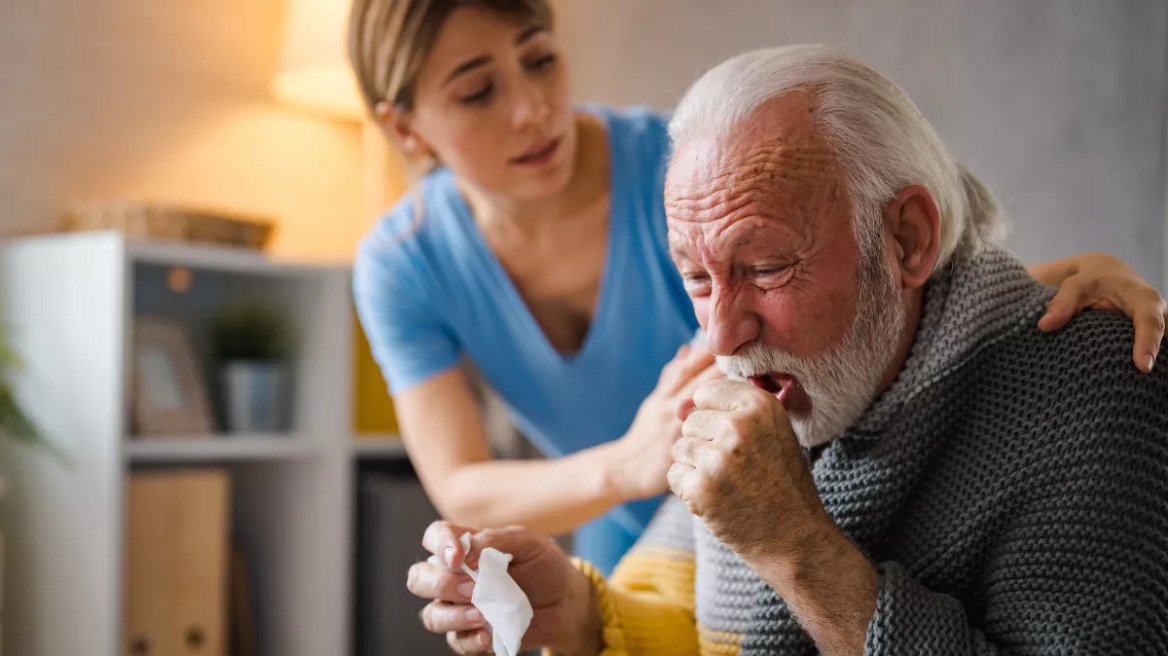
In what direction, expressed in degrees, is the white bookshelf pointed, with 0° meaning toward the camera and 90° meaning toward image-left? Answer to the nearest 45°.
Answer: approximately 315°

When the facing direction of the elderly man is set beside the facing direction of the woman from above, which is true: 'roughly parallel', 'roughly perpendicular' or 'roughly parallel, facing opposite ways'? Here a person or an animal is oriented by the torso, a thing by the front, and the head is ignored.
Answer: roughly perpendicular

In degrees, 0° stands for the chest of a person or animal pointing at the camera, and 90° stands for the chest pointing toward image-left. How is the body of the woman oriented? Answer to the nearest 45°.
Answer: approximately 315°

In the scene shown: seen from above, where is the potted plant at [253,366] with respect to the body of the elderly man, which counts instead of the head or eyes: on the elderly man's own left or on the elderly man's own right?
on the elderly man's own right

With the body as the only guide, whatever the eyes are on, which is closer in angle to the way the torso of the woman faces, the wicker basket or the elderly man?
the elderly man

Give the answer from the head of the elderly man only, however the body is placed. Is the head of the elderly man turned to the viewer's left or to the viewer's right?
to the viewer's left
